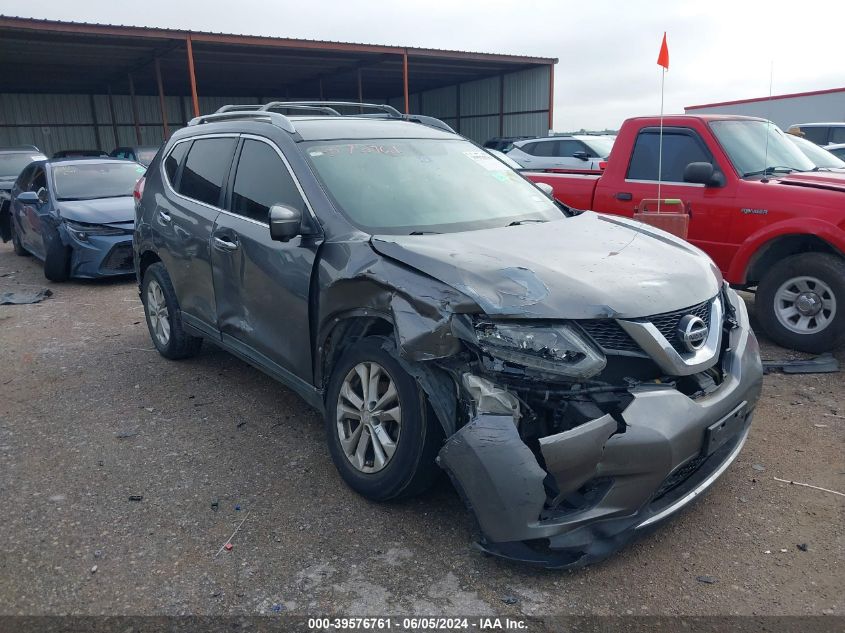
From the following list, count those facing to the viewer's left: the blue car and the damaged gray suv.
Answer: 0

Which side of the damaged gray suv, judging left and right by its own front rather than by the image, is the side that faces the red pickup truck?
left

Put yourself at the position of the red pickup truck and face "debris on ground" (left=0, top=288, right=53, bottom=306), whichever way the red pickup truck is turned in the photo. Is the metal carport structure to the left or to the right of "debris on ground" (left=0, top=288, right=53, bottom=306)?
right

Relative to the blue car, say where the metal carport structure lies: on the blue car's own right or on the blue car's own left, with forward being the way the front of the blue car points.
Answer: on the blue car's own left

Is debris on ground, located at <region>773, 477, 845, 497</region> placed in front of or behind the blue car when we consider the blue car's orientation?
in front

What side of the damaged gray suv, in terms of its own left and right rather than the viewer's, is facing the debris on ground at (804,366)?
left

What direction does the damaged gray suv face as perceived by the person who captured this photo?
facing the viewer and to the right of the viewer
